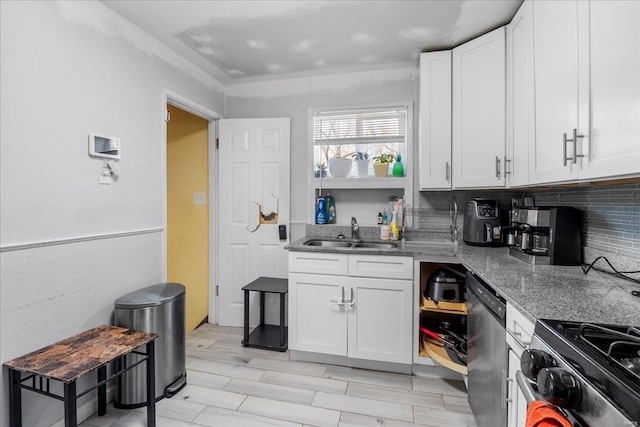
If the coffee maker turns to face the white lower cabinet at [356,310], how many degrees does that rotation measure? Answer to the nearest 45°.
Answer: approximately 45° to its right

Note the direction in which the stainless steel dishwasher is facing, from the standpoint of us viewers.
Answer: facing the viewer and to the left of the viewer

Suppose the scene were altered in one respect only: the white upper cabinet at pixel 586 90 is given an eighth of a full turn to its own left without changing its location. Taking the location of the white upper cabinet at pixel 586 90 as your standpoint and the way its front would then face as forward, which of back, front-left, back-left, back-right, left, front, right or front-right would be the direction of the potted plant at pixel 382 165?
back-right

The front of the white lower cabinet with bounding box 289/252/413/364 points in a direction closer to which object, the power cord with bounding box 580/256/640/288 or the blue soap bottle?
the power cord

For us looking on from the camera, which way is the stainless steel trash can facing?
facing the viewer and to the right of the viewer

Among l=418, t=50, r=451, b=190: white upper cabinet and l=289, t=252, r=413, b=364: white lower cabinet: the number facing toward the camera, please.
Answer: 2

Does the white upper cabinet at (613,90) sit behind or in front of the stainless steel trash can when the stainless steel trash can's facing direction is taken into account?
in front

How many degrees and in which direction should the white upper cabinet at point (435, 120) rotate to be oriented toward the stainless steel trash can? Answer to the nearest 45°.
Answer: approximately 45° to its right

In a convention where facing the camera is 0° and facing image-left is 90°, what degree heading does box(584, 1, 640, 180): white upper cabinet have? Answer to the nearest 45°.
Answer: approximately 45°

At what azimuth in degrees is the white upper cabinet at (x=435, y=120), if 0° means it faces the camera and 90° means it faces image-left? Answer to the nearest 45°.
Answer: approximately 0°

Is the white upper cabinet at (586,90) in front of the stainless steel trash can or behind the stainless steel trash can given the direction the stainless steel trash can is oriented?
in front
